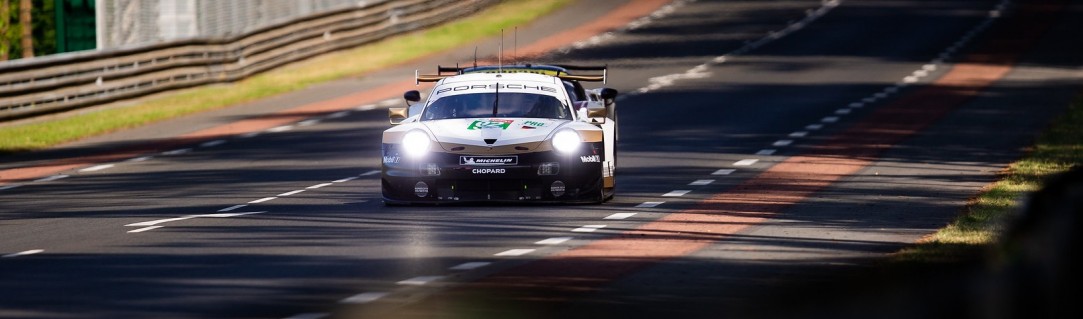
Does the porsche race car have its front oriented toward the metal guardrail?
no

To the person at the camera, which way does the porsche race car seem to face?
facing the viewer
